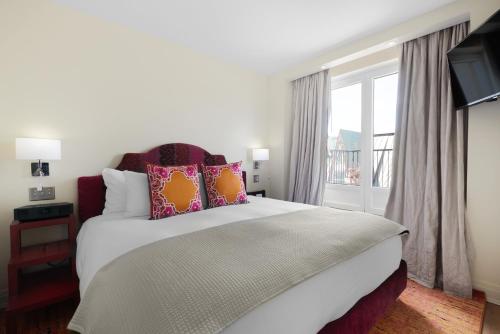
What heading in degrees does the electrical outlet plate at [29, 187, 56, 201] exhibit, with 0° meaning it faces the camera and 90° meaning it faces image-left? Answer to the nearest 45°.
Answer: approximately 0°

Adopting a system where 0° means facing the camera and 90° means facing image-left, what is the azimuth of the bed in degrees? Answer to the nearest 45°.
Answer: approximately 315°

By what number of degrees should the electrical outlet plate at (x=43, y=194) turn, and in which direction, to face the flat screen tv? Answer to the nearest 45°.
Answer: approximately 45° to its left

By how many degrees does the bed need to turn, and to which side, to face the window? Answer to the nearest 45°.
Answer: approximately 90° to its left

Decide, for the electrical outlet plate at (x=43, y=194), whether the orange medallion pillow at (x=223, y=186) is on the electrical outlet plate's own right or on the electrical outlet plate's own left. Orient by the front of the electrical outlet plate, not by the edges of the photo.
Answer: on the electrical outlet plate's own left

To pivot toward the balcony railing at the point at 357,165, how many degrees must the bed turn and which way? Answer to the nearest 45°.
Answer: approximately 90° to its left

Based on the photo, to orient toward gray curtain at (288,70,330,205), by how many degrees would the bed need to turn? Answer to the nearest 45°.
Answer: approximately 135° to its left

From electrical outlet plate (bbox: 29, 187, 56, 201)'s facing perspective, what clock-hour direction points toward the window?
The window is roughly at 10 o'clock from the electrical outlet plate.
